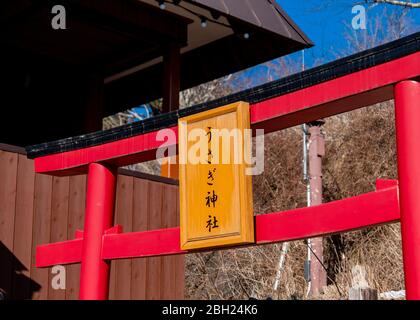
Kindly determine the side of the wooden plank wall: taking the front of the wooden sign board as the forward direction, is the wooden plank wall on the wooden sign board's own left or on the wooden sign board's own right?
on the wooden sign board's own right

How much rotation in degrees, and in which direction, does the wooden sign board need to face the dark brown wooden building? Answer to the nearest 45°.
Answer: approximately 135° to its right

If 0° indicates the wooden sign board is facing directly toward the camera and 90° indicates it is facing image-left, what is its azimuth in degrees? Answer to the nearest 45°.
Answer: approximately 45°
